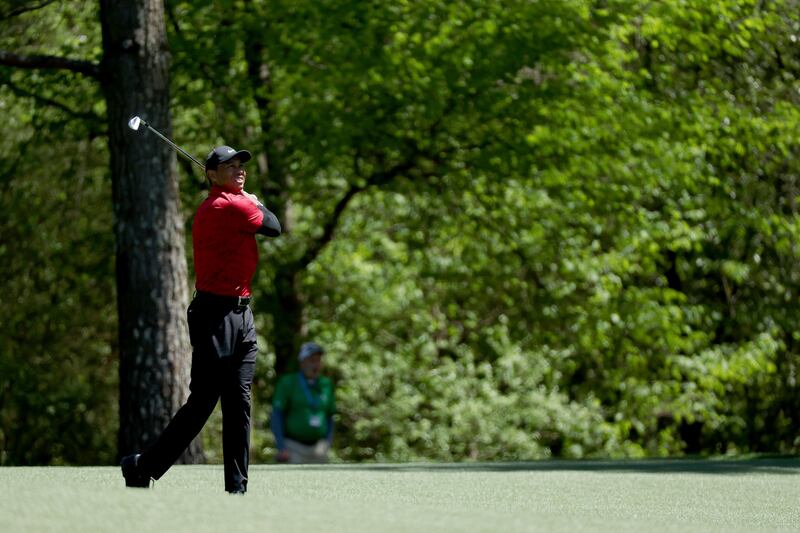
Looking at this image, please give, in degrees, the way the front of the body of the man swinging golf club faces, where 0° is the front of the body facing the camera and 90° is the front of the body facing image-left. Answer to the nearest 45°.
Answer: approximately 315°

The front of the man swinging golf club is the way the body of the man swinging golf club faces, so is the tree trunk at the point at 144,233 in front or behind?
behind

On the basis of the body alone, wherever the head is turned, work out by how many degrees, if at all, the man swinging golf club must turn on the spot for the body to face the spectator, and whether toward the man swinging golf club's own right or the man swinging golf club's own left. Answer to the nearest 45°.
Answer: approximately 135° to the man swinging golf club's own left
